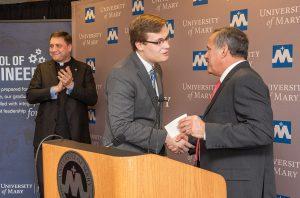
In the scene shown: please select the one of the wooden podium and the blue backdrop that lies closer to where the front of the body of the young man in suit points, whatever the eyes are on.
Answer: the wooden podium

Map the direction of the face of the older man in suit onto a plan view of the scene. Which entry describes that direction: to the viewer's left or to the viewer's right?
to the viewer's left

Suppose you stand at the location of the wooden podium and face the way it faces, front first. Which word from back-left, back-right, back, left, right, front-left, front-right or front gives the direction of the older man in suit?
back

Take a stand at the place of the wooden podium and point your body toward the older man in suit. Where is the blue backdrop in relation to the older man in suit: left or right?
left

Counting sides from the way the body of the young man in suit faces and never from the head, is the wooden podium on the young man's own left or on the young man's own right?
on the young man's own right

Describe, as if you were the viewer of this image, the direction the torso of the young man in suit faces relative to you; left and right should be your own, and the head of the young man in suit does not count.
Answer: facing the viewer and to the right of the viewer

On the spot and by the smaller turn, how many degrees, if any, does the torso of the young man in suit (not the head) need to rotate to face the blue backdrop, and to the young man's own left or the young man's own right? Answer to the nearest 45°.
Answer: approximately 180°

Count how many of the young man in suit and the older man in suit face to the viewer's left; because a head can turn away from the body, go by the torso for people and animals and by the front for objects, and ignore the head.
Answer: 1

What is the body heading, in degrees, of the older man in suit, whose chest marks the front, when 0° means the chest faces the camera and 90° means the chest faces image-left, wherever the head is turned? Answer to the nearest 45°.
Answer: approximately 90°

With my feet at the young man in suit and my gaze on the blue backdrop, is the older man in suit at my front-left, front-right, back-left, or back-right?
back-right

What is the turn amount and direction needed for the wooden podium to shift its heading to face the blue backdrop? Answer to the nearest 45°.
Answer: approximately 135° to its right

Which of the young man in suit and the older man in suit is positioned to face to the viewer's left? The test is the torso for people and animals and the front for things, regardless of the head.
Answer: the older man in suit

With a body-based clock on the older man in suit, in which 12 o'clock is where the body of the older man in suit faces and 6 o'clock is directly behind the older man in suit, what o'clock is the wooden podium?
The wooden podium is roughly at 10 o'clock from the older man in suit.

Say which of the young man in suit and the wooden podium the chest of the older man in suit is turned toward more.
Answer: the young man in suit

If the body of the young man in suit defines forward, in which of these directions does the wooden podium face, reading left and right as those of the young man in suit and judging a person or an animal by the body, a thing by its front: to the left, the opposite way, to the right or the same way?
to the right
